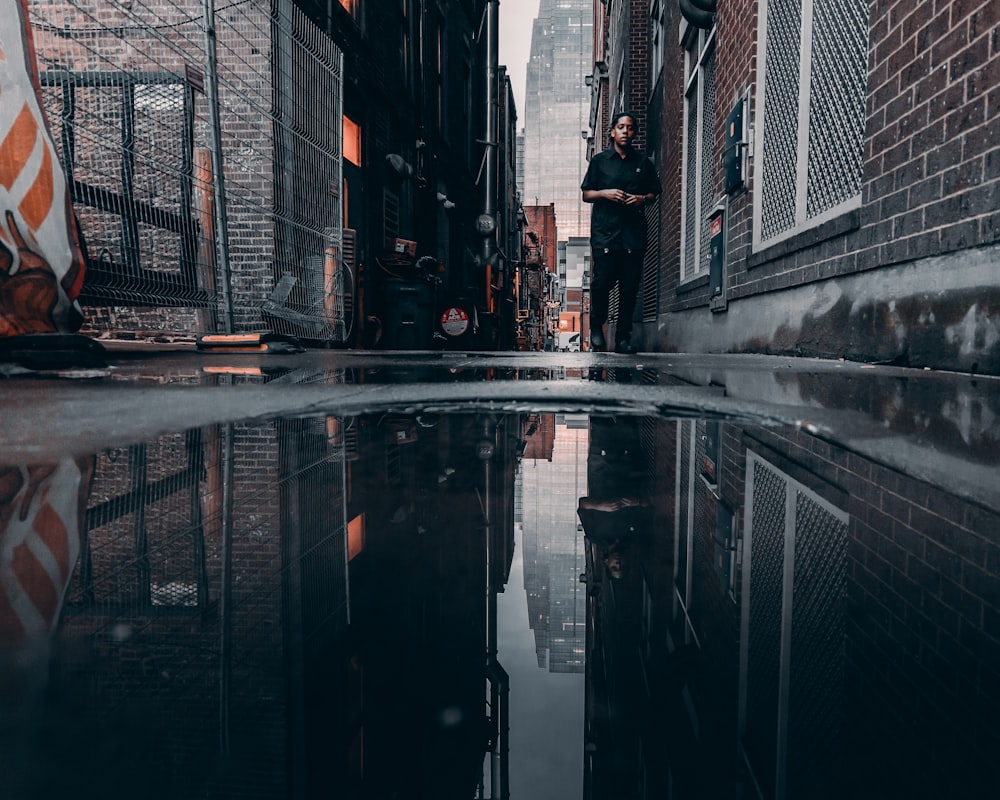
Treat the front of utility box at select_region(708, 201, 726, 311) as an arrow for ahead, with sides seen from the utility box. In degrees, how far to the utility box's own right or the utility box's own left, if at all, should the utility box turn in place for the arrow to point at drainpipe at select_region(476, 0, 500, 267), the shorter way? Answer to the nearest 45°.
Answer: approximately 45° to the utility box's own right

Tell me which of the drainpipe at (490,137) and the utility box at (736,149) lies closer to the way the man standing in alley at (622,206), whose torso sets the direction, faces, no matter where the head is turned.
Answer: the utility box

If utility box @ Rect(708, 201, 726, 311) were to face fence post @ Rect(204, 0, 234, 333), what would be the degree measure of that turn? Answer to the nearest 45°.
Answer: approximately 45° to its left

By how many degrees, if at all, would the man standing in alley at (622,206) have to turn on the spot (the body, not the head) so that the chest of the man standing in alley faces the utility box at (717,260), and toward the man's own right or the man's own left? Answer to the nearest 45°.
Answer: approximately 90° to the man's own left

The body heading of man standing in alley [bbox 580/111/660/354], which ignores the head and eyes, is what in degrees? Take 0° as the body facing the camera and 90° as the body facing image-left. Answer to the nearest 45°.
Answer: approximately 0°

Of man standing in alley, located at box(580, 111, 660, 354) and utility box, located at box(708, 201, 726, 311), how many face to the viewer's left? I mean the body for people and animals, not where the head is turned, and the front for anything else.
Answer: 1

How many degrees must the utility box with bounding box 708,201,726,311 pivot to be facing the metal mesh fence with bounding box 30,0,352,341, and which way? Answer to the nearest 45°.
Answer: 0° — it already faces it

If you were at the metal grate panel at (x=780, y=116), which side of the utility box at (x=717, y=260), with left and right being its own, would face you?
left

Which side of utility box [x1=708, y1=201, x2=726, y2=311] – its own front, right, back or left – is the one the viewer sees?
left

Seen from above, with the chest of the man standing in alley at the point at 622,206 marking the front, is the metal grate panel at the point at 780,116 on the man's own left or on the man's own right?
on the man's own left

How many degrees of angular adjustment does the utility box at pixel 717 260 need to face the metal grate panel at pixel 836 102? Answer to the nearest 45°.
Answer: approximately 90° to its left

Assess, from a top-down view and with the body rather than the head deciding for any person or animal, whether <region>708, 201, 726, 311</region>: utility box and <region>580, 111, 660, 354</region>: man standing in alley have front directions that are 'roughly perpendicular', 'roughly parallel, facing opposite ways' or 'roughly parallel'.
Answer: roughly perpendicular

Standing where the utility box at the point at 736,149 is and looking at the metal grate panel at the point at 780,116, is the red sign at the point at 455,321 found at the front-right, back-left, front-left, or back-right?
back-right

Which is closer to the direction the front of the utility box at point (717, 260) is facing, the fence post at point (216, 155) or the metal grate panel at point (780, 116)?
the fence post
